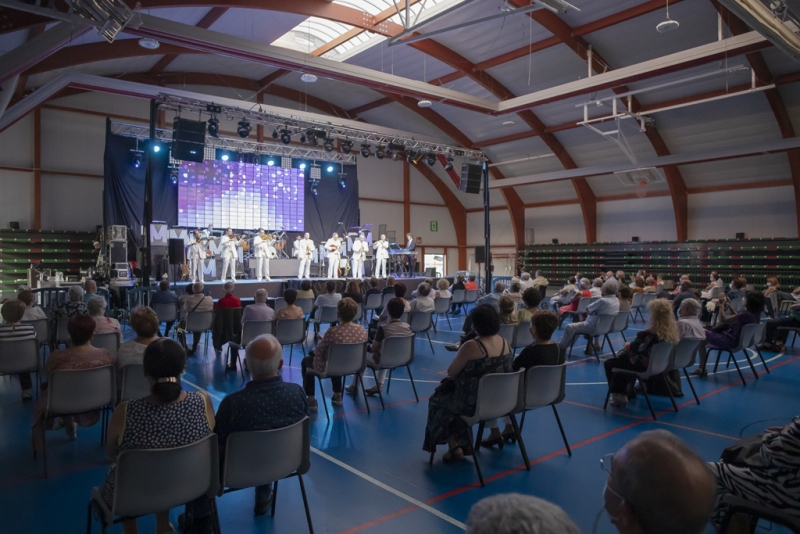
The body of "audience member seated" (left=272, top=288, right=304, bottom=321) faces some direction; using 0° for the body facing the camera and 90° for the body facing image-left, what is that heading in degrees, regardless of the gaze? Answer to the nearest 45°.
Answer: approximately 180°

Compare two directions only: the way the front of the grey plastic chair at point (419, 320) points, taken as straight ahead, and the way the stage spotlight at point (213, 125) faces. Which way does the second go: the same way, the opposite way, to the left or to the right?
the opposite way

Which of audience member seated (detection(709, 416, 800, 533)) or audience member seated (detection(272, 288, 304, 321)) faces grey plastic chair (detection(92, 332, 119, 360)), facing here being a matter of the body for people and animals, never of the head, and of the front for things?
audience member seated (detection(709, 416, 800, 533))

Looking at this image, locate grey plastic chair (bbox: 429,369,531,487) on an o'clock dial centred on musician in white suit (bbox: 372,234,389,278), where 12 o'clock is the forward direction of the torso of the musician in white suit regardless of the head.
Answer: The grey plastic chair is roughly at 12 o'clock from the musician in white suit.

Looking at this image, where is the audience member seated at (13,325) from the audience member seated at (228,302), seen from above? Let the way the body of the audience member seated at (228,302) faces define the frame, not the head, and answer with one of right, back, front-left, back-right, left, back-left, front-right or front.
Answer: back-left

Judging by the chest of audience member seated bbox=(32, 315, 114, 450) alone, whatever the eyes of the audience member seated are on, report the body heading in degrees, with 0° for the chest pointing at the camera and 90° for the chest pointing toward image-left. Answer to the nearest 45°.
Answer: approximately 180°

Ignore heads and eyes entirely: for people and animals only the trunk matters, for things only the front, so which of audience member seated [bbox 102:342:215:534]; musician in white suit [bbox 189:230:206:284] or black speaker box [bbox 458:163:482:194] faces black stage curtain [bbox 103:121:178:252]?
the audience member seated

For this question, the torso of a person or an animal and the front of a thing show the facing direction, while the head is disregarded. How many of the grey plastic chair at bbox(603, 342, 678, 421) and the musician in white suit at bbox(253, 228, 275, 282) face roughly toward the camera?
1

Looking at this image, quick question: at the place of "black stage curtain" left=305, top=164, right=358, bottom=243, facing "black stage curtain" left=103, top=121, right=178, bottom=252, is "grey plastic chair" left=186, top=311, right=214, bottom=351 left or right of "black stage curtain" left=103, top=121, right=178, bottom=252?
left

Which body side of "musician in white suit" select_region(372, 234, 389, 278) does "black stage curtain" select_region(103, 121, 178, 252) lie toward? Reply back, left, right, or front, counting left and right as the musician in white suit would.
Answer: right

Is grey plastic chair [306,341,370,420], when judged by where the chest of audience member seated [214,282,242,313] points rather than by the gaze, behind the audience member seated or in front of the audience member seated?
behind

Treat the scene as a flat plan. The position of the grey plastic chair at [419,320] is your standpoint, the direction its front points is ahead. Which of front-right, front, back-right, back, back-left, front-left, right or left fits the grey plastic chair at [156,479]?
back-left

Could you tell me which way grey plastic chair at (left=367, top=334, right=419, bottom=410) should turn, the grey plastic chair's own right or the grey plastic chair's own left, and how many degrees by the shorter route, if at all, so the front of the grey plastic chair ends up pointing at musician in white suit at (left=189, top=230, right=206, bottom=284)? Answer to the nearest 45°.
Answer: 0° — it already faces them
